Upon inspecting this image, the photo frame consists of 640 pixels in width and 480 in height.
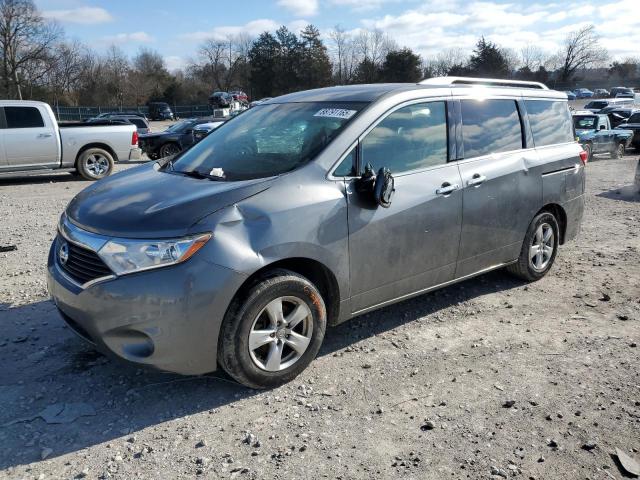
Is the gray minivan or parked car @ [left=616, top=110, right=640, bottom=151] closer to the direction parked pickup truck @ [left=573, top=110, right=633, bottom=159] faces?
the gray minivan

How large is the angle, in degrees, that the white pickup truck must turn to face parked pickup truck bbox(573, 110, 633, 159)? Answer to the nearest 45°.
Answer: approximately 180°

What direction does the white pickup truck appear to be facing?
to the viewer's left

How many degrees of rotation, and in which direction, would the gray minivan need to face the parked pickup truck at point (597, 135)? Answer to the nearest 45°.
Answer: approximately 180°

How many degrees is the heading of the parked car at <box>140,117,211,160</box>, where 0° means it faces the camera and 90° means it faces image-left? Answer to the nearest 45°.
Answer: approximately 45°

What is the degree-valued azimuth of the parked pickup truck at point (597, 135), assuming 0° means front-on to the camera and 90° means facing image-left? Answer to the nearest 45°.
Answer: approximately 45°
